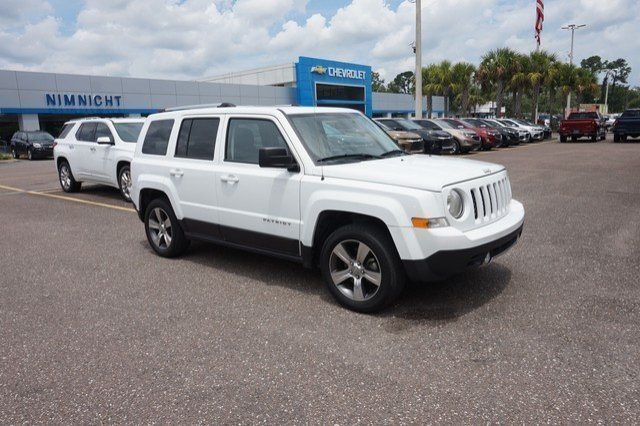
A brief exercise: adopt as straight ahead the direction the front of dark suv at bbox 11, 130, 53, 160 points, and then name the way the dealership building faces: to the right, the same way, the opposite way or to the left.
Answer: the same way

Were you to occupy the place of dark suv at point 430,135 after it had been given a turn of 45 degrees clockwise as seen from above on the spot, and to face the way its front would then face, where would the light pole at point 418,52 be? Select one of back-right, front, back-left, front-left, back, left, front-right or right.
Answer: back

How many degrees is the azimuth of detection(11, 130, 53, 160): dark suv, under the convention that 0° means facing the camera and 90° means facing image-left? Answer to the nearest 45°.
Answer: approximately 315°

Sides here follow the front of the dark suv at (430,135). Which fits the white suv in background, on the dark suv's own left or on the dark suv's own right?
on the dark suv's own right

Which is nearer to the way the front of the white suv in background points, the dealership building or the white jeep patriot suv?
the white jeep patriot suv

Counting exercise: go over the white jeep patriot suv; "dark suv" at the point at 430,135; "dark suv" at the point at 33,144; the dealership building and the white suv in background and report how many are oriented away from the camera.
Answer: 0

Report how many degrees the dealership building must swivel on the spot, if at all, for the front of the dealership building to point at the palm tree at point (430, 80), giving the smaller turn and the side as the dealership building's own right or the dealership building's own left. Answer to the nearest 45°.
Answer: approximately 45° to the dealership building's own left

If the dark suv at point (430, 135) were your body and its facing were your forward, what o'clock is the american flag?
The american flag is roughly at 8 o'clock from the dark suv.

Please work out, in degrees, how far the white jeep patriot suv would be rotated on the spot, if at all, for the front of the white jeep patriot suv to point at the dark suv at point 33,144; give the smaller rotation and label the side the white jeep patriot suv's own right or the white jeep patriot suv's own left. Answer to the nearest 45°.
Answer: approximately 180°

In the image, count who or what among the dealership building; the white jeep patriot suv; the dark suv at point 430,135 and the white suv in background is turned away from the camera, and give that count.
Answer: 0

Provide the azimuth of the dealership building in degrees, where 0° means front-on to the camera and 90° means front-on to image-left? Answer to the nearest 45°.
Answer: approximately 315°

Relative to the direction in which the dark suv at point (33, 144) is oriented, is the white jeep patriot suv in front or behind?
in front

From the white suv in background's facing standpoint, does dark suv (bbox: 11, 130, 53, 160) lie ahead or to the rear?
to the rear

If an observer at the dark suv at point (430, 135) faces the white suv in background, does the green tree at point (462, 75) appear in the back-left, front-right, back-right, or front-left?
back-right
